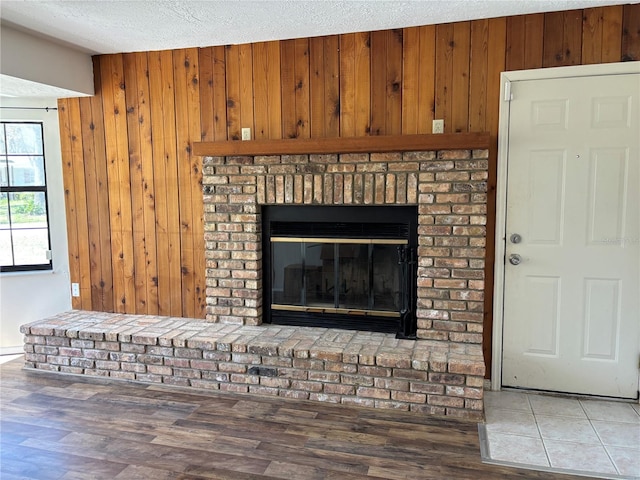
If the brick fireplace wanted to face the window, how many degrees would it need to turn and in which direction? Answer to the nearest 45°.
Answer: approximately 90° to its right

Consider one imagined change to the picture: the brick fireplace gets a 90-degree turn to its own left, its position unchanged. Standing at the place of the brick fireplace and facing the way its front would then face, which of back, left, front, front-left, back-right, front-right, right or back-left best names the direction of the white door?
front

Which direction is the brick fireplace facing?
toward the camera
